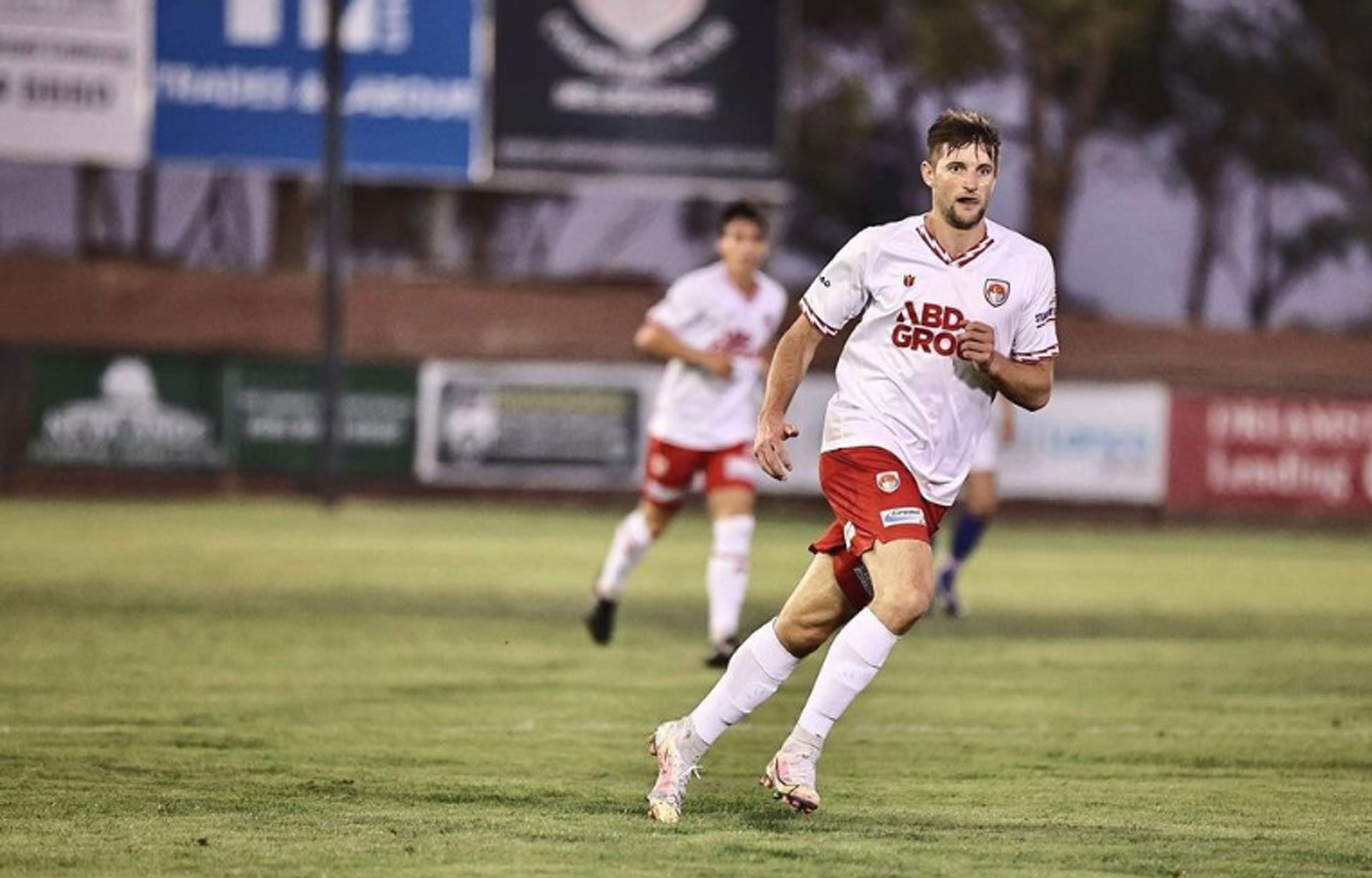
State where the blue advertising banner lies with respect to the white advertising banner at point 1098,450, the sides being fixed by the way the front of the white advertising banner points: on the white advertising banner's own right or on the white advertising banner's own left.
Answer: on the white advertising banner's own right

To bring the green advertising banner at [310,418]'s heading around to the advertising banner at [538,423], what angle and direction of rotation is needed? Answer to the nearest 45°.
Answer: approximately 45° to its left

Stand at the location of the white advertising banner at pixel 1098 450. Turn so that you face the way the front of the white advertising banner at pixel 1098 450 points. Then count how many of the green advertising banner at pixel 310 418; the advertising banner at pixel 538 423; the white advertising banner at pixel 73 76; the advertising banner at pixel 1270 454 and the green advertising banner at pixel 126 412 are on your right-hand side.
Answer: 4

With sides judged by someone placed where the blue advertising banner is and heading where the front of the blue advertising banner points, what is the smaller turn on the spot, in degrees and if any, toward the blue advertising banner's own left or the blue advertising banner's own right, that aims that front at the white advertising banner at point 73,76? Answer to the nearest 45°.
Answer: approximately 90° to the blue advertising banner's own right

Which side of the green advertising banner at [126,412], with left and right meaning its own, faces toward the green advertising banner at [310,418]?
left

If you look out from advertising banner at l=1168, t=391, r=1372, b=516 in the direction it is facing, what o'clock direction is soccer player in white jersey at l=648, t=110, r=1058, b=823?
The soccer player in white jersey is roughly at 12 o'clock from the advertising banner.

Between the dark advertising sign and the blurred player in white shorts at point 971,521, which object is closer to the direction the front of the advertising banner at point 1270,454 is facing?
the blurred player in white shorts

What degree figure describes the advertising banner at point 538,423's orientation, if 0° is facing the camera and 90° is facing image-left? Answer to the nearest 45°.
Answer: approximately 0°

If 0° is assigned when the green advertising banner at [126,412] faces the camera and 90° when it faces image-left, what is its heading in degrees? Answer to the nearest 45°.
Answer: approximately 0°

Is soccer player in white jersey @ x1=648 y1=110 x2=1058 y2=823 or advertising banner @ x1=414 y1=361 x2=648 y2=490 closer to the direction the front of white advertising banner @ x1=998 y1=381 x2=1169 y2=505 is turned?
the soccer player in white jersey
